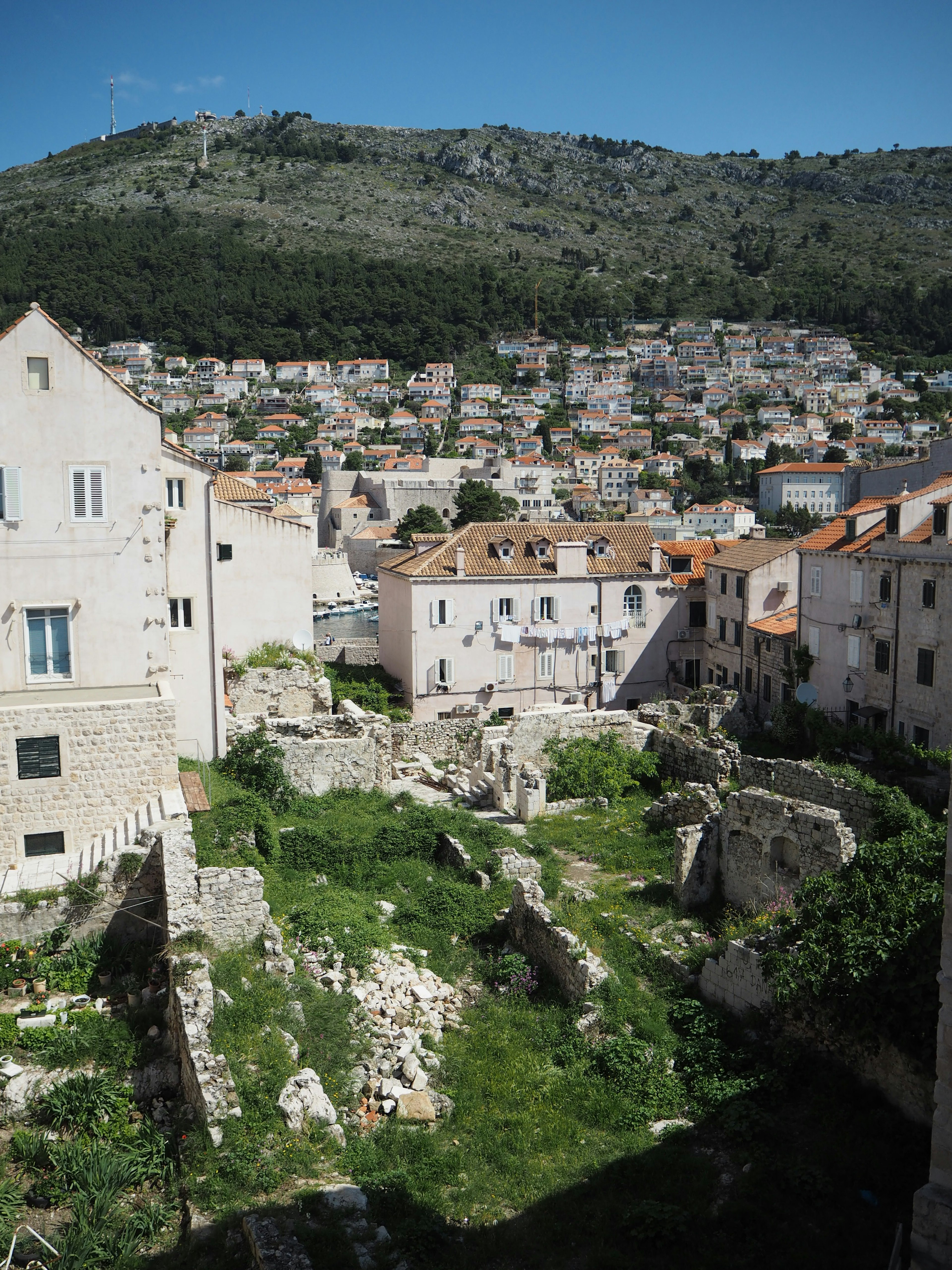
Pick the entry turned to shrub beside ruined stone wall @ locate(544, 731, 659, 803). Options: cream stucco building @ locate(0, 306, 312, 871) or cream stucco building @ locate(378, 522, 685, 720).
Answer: cream stucco building @ locate(378, 522, 685, 720)

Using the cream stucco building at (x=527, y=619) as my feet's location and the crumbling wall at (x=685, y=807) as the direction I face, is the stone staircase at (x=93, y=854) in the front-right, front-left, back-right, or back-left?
front-right

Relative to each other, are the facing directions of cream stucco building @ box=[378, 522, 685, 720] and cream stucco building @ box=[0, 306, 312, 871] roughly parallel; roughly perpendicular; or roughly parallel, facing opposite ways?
roughly parallel

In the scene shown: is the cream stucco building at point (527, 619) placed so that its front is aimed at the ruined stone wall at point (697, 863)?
yes

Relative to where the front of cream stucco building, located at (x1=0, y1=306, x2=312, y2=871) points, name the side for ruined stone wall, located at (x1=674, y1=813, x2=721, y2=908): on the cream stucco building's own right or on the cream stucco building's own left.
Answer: on the cream stucco building's own left

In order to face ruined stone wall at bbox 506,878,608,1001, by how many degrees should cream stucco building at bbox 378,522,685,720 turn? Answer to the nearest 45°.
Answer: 0° — it already faces it

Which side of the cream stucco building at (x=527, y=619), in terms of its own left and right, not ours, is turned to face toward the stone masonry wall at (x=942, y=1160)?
front

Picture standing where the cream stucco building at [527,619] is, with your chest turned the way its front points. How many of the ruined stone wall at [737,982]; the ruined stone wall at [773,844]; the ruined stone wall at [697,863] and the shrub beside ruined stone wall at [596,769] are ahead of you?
4

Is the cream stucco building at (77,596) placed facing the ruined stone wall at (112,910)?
yes

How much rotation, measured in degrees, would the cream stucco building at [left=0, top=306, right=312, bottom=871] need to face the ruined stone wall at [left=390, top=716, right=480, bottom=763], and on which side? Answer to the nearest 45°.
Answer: approximately 135° to its left

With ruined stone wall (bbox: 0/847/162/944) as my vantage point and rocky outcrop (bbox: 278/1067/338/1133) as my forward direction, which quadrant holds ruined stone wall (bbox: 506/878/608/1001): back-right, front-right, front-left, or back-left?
front-left

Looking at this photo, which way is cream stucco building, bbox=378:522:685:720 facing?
toward the camera

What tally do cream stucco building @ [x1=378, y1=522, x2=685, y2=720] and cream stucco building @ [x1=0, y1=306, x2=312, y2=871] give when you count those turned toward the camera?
2

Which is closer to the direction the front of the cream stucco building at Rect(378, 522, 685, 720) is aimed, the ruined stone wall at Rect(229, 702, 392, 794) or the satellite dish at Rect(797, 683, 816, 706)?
the ruined stone wall

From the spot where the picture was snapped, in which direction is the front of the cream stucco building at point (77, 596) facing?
facing the viewer
